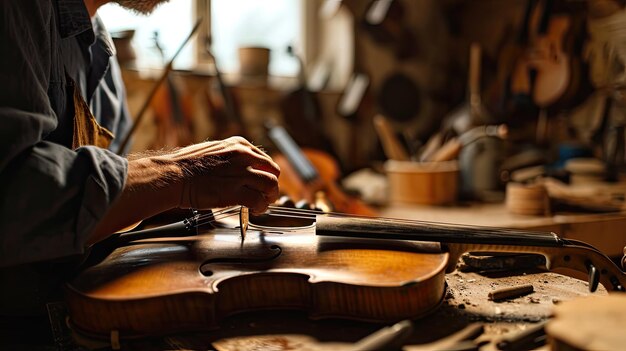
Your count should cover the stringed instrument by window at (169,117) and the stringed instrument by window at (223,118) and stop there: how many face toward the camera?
2

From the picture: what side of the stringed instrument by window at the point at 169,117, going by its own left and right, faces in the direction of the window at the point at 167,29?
back

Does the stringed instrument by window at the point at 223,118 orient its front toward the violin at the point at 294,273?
yes

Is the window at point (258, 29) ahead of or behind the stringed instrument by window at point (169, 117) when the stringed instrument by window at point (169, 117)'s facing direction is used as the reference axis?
behind

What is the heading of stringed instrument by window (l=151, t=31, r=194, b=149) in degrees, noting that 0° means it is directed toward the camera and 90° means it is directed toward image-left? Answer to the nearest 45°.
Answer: approximately 0°

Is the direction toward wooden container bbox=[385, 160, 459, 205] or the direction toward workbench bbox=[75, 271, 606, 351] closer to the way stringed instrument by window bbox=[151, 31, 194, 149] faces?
the workbench

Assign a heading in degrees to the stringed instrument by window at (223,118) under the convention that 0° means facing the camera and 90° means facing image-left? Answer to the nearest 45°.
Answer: approximately 0°
